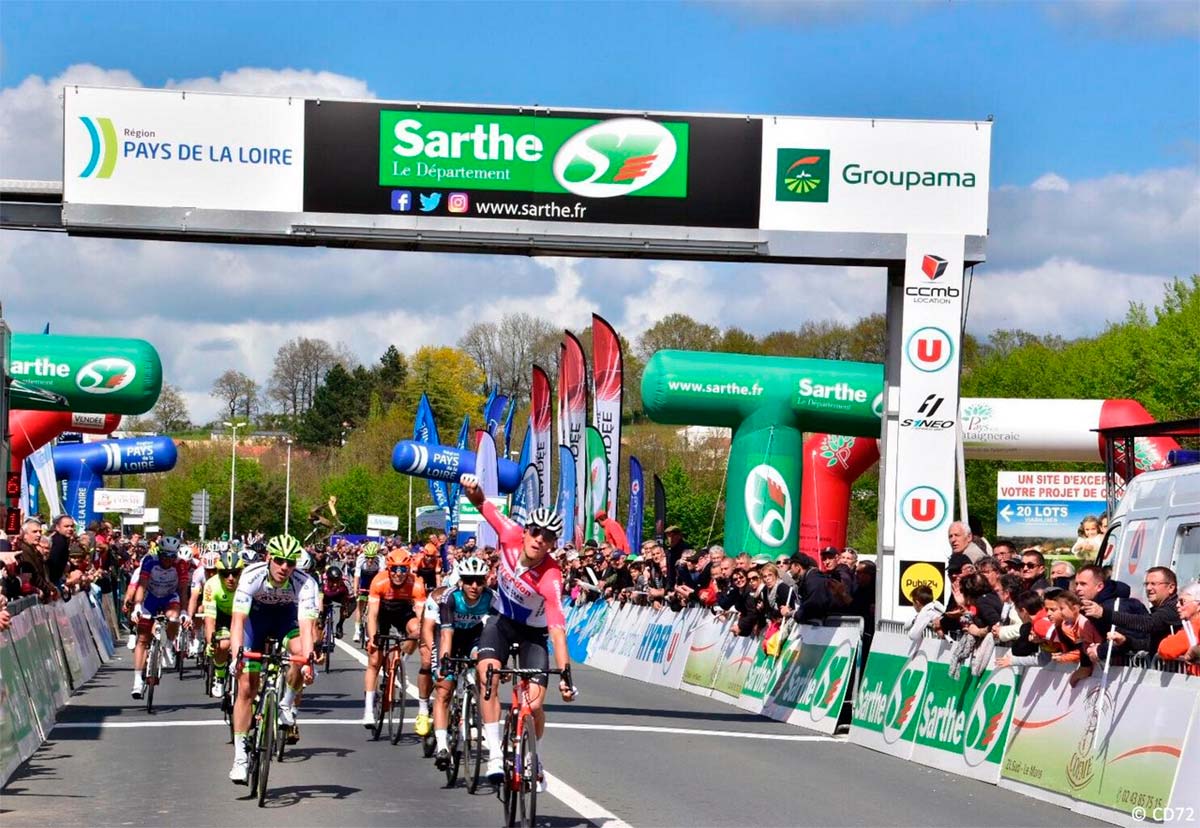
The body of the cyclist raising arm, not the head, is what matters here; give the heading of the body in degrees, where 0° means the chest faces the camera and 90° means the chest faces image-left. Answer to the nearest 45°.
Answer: approximately 0°

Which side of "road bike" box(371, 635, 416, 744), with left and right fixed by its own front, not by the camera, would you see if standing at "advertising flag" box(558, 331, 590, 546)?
back

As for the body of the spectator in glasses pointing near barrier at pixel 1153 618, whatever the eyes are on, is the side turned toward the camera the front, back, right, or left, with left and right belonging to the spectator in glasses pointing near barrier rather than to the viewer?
left

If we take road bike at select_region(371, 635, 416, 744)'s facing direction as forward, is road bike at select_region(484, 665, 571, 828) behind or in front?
in front

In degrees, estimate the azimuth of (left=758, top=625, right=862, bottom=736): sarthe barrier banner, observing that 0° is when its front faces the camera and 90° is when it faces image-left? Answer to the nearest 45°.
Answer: approximately 45°

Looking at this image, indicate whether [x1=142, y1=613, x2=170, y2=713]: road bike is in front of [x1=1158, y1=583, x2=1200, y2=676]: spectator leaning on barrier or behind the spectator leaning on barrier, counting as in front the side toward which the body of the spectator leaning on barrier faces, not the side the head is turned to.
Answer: in front

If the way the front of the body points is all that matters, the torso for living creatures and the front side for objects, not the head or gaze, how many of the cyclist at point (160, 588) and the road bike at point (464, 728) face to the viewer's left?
0

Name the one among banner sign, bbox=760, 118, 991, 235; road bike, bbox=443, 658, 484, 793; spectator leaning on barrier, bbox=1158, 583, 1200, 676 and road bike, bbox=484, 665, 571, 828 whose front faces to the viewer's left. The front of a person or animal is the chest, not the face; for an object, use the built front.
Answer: the spectator leaning on barrier

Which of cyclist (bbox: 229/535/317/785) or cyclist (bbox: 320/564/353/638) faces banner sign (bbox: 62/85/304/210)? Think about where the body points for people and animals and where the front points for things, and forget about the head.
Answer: cyclist (bbox: 320/564/353/638)

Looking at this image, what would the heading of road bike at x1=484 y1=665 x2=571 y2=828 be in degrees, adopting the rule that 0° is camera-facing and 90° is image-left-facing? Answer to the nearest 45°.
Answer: approximately 0°
